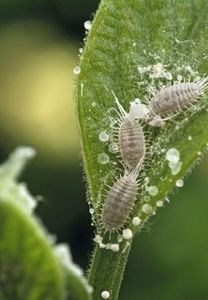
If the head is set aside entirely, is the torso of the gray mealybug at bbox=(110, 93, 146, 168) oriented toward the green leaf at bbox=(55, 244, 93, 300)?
yes

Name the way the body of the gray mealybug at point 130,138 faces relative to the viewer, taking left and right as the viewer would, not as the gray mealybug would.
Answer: facing the viewer

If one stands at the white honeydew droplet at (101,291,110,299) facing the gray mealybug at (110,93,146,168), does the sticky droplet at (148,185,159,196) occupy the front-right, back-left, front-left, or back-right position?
front-right
